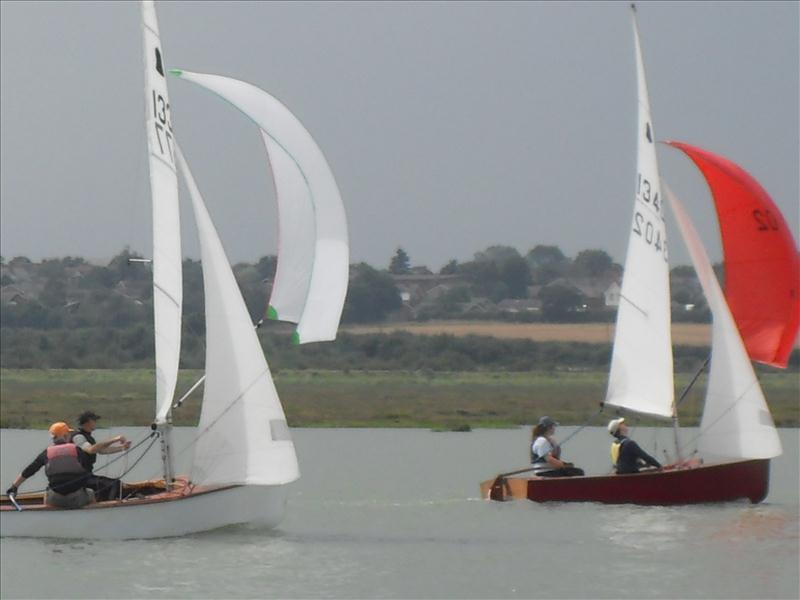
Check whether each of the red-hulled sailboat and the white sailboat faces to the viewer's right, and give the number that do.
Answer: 2

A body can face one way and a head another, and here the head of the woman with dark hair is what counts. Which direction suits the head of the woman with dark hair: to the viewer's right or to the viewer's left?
to the viewer's right

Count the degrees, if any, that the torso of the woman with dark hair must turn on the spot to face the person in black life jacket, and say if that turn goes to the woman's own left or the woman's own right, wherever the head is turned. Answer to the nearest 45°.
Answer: approximately 135° to the woman's own right

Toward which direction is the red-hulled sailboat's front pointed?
to the viewer's right

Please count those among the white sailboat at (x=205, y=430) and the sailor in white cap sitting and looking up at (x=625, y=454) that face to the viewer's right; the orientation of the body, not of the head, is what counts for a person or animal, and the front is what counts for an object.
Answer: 2

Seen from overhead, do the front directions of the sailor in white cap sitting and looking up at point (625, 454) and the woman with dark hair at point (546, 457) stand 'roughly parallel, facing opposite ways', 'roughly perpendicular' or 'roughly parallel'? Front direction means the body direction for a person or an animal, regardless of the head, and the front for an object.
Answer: roughly parallel

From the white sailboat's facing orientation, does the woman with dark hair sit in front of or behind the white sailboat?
in front

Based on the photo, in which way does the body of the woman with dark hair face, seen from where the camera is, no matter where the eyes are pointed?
to the viewer's right

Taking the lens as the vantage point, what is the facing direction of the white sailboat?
facing to the right of the viewer

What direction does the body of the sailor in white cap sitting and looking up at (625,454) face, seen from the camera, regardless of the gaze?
to the viewer's right

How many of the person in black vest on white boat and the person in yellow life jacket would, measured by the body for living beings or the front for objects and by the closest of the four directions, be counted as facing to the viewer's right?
2

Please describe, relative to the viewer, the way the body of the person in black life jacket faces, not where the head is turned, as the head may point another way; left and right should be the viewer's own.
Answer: facing to the right of the viewer

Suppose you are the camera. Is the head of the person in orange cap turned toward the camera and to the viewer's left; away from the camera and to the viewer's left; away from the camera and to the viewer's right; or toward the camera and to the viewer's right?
away from the camera and to the viewer's right
